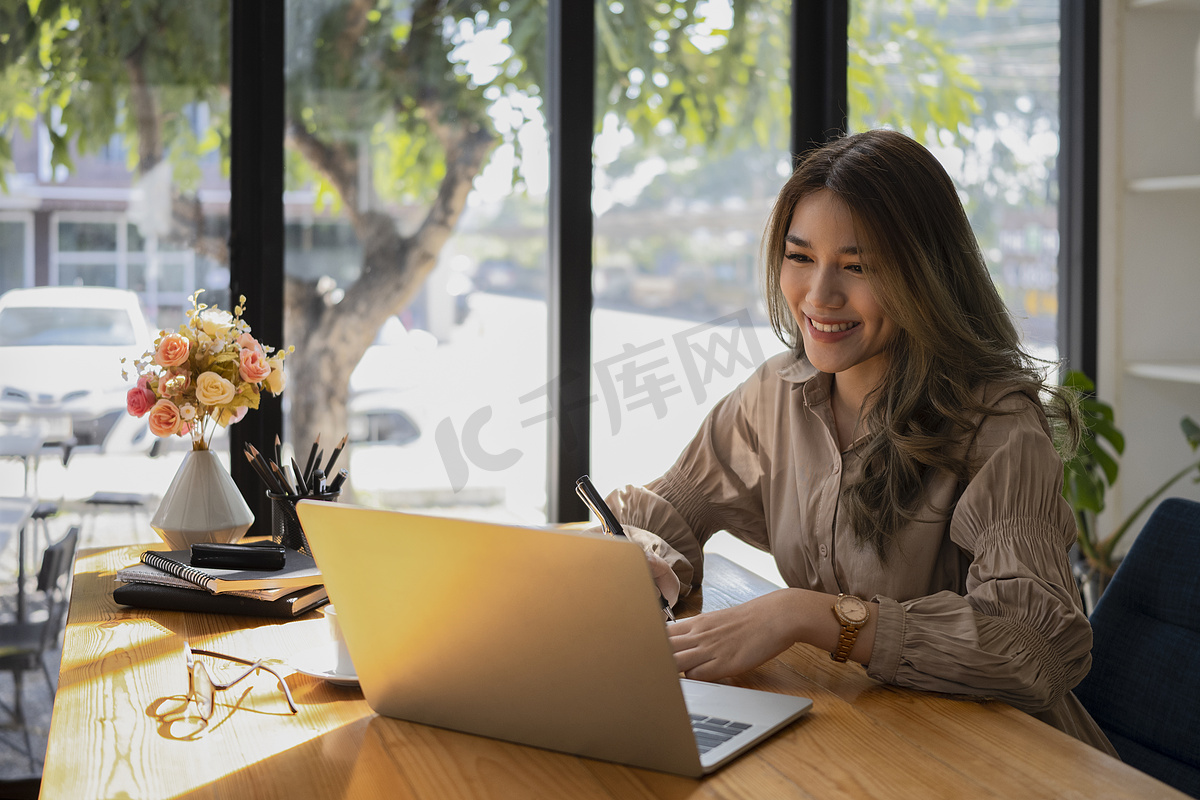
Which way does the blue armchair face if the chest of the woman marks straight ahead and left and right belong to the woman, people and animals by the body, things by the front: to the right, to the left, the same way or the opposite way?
the same way

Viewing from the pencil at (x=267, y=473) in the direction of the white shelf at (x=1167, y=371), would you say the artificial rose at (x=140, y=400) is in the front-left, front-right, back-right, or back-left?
back-left

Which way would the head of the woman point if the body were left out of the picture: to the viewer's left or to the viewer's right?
to the viewer's left

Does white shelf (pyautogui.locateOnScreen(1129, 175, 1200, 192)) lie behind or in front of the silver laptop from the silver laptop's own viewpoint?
in front

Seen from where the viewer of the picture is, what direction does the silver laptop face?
facing away from the viewer and to the right of the viewer

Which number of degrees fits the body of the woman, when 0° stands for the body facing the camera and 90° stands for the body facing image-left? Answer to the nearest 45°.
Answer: approximately 45°

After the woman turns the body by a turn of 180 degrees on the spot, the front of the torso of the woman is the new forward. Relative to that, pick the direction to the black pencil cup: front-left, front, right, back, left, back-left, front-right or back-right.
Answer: back-left

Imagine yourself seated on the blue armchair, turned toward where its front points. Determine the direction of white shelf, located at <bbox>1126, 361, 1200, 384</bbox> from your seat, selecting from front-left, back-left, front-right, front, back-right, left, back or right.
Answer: back-right

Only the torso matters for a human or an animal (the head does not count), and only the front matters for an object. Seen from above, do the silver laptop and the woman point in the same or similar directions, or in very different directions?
very different directions

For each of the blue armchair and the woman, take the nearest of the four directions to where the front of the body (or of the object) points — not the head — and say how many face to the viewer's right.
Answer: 0

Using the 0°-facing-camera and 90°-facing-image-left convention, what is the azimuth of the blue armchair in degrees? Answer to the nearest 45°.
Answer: approximately 45°

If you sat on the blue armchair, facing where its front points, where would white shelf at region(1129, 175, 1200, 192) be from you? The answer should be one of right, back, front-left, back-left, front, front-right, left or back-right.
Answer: back-right

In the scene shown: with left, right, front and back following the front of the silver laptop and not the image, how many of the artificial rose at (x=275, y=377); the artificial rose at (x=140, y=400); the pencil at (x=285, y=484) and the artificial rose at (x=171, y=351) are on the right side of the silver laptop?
0

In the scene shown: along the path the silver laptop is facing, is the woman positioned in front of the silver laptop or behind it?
in front

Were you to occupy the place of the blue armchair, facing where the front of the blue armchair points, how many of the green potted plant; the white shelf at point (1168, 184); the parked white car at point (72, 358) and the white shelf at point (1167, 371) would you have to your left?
0
